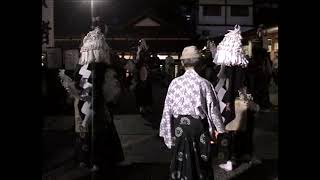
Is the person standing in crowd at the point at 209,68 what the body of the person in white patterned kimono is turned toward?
yes

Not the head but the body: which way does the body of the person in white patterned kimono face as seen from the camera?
away from the camera

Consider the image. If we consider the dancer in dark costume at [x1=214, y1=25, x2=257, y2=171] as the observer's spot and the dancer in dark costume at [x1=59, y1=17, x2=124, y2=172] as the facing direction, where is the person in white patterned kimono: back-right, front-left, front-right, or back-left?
front-left

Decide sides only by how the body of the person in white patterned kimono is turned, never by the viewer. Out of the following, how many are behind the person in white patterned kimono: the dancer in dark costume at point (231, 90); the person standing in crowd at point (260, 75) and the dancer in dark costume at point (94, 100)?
0

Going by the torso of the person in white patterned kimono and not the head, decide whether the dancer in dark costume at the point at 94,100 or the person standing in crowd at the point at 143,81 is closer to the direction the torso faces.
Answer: the person standing in crowd

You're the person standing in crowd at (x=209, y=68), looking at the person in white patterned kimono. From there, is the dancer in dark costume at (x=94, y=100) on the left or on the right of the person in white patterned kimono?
right

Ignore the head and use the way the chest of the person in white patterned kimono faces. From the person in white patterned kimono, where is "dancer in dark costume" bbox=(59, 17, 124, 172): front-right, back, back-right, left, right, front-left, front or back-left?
front-left

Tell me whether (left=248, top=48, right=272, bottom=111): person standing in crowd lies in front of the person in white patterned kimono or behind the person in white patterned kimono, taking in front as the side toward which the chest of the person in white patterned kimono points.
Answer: in front

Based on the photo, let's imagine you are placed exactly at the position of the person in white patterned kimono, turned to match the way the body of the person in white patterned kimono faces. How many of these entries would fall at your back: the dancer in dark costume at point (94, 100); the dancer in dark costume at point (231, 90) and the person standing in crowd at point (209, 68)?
0

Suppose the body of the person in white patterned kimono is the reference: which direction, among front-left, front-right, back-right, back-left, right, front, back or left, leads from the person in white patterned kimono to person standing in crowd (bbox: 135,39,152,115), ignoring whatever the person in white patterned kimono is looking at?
front

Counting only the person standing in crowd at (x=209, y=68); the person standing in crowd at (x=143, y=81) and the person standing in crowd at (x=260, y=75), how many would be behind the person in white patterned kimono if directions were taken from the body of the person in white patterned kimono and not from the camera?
0

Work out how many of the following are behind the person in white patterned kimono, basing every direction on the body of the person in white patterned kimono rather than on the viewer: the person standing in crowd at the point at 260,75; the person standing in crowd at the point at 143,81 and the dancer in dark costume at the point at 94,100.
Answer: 0
